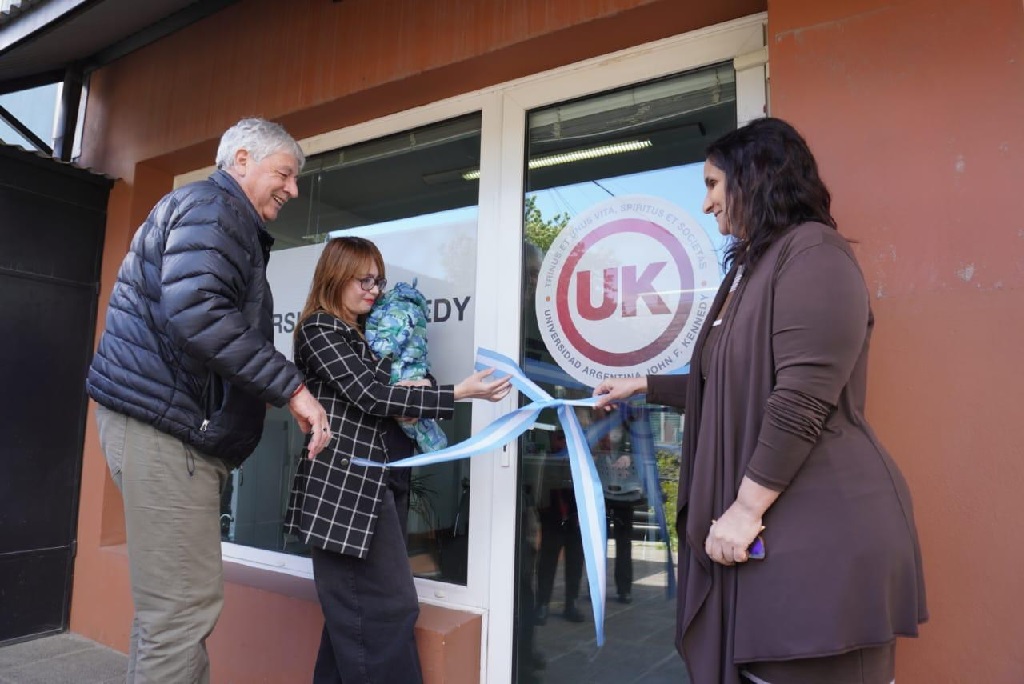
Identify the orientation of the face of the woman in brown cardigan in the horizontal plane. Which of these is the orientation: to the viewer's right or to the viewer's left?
to the viewer's left

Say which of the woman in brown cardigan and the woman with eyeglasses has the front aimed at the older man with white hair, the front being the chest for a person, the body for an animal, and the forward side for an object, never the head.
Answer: the woman in brown cardigan

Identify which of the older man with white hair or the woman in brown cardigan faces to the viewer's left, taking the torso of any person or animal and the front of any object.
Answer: the woman in brown cardigan

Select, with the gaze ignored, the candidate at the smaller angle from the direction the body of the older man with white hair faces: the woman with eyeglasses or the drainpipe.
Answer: the woman with eyeglasses

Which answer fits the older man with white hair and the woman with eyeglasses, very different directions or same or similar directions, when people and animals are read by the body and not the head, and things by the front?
same or similar directions

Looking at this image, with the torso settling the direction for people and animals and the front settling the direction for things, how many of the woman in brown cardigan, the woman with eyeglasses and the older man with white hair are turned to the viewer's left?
1

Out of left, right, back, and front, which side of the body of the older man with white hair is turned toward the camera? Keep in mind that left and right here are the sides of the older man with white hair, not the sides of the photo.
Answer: right

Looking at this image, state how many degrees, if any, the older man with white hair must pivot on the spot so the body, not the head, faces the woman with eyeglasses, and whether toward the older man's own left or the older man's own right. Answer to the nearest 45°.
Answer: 0° — they already face them

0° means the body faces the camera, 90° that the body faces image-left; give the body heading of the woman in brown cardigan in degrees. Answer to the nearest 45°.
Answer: approximately 90°

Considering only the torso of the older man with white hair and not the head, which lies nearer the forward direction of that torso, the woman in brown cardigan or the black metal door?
the woman in brown cardigan

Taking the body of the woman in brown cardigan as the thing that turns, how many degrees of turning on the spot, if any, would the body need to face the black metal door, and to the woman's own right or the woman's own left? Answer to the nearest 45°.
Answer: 0° — they already face it

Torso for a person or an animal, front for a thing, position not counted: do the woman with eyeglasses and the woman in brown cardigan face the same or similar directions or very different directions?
very different directions

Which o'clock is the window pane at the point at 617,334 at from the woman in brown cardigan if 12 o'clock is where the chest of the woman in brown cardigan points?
The window pane is roughly at 2 o'clock from the woman in brown cardigan.
